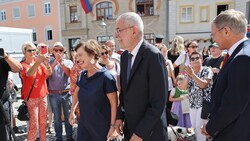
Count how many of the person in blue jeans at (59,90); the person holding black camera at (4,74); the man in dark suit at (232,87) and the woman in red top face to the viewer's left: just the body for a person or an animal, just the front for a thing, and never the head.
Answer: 1

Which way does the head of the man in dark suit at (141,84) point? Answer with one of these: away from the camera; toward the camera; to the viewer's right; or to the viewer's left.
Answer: to the viewer's left

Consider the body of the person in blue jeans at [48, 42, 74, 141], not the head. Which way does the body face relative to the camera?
toward the camera

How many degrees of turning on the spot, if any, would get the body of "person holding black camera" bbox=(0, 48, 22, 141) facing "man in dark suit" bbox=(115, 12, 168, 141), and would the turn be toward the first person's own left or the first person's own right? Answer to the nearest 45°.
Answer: approximately 45° to the first person's own left

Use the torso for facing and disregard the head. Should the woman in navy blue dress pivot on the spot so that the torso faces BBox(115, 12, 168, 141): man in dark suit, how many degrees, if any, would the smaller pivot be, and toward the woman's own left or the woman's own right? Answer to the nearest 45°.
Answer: approximately 90° to the woman's own left

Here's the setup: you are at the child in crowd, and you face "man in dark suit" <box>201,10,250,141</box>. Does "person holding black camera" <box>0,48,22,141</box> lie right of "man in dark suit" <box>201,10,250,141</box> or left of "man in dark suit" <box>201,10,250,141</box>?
right

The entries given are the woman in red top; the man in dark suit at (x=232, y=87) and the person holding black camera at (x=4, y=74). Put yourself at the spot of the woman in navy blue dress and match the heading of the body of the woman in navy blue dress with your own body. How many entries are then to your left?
1

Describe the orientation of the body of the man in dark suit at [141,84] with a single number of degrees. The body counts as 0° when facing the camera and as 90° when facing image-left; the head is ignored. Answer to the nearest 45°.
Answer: approximately 45°

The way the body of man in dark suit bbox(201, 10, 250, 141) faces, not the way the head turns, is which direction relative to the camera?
to the viewer's left

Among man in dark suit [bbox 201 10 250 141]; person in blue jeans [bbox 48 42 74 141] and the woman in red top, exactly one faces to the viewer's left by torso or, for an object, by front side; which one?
the man in dark suit
